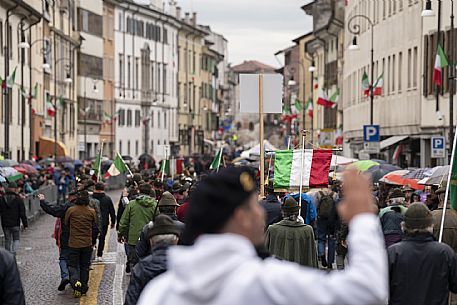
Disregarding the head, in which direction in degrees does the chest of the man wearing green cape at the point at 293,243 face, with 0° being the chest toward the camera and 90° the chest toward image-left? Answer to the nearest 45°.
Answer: approximately 180°

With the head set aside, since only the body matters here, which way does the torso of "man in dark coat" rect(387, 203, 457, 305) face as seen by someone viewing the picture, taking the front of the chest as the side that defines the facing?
away from the camera

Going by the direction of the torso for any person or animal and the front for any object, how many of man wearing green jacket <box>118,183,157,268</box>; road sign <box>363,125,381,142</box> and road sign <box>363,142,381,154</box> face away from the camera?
1

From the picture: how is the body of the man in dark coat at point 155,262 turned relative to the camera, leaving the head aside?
away from the camera

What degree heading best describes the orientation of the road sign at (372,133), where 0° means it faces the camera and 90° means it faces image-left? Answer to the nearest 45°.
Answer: approximately 0°

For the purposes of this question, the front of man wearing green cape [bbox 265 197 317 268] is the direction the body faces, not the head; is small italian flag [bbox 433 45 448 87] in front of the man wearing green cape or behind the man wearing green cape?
in front

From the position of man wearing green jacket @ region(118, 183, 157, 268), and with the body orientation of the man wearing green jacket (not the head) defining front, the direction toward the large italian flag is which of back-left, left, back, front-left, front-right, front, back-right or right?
right

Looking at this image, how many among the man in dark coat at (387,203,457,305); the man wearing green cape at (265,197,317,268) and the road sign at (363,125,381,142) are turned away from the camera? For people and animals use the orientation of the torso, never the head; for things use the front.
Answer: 2

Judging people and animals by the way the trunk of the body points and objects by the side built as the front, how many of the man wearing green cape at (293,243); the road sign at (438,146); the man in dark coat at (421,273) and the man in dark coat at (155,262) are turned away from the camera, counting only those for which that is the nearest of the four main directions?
3

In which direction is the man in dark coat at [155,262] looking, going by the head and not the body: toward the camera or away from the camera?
away from the camera

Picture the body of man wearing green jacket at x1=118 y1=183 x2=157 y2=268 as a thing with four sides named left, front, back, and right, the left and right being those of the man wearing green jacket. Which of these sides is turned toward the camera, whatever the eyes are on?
back
